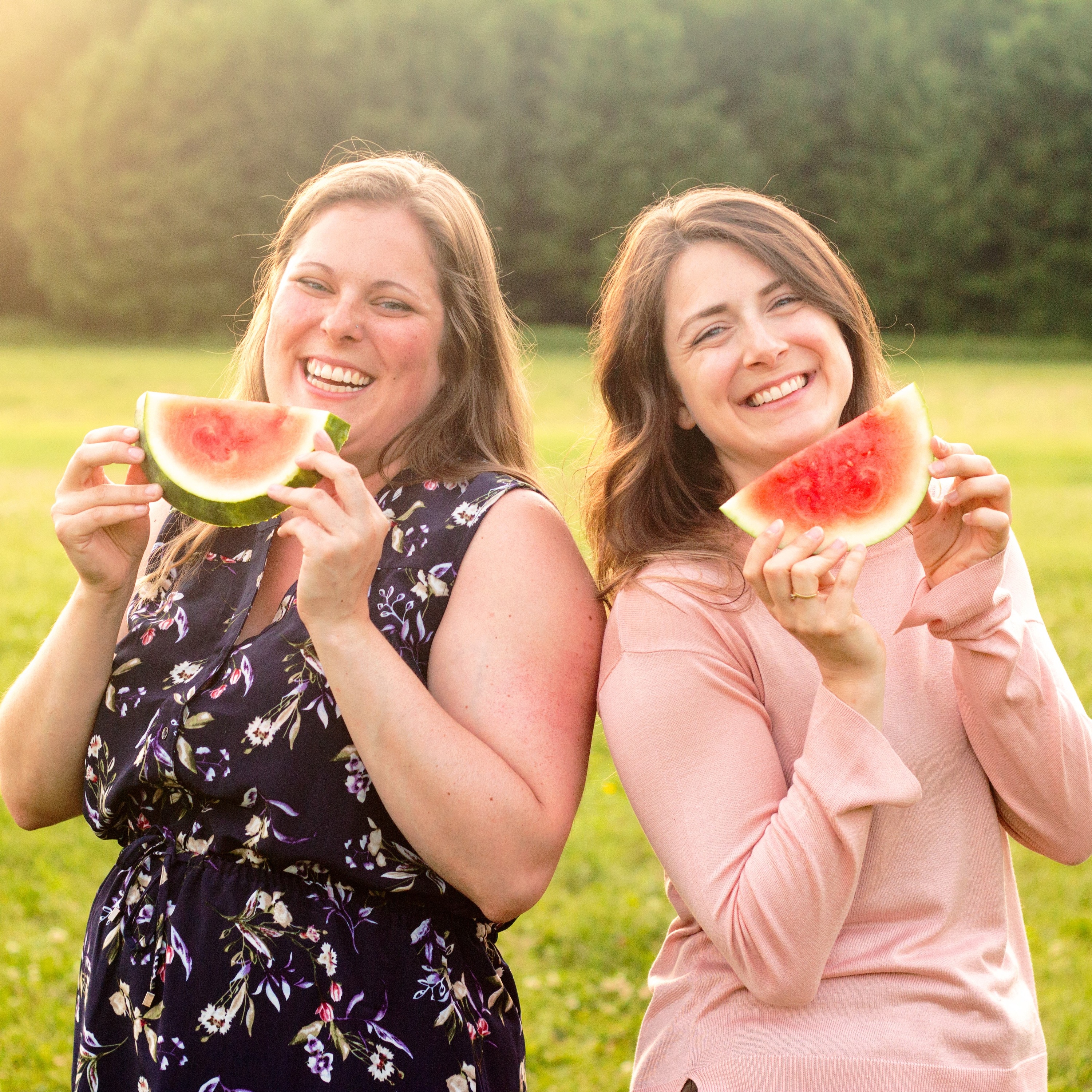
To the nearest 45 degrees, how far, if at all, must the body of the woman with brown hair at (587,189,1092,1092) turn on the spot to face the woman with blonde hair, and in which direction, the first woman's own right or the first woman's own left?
approximately 135° to the first woman's own right

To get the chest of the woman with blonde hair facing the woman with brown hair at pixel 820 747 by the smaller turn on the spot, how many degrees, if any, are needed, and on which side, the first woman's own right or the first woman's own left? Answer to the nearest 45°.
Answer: approximately 135° to the first woman's own left

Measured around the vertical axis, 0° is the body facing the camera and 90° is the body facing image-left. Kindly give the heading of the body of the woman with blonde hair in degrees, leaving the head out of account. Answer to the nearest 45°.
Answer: approximately 45°

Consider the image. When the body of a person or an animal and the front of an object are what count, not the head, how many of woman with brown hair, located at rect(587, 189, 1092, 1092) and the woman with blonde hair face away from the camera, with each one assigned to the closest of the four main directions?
0
